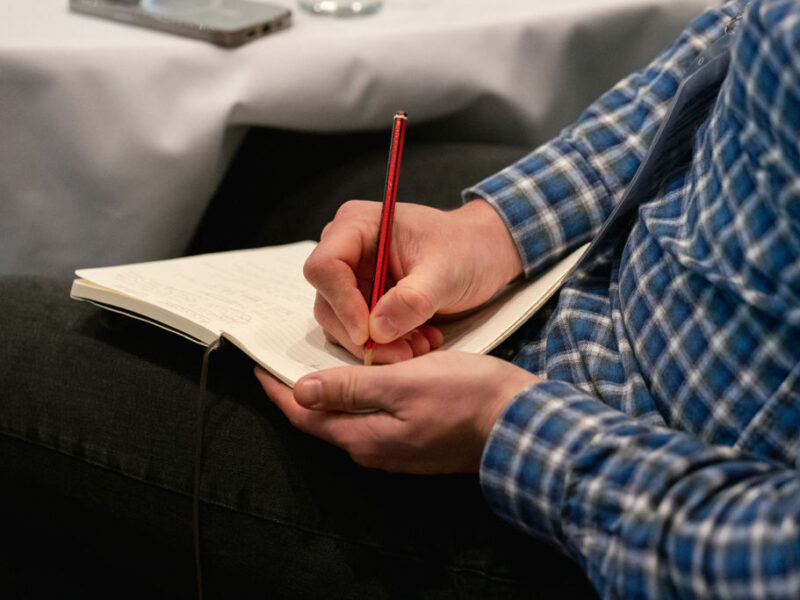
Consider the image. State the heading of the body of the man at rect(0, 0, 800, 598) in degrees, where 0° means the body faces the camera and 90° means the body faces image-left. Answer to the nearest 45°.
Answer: approximately 90°
